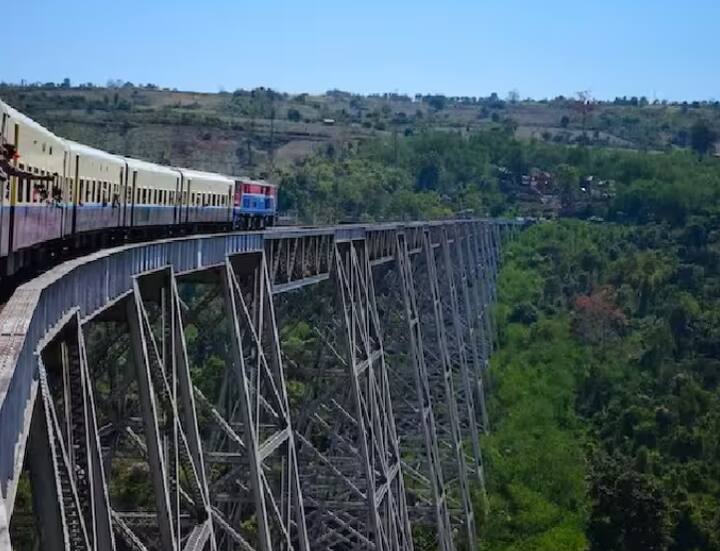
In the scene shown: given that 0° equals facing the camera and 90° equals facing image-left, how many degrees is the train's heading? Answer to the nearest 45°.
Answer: approximately 225°
